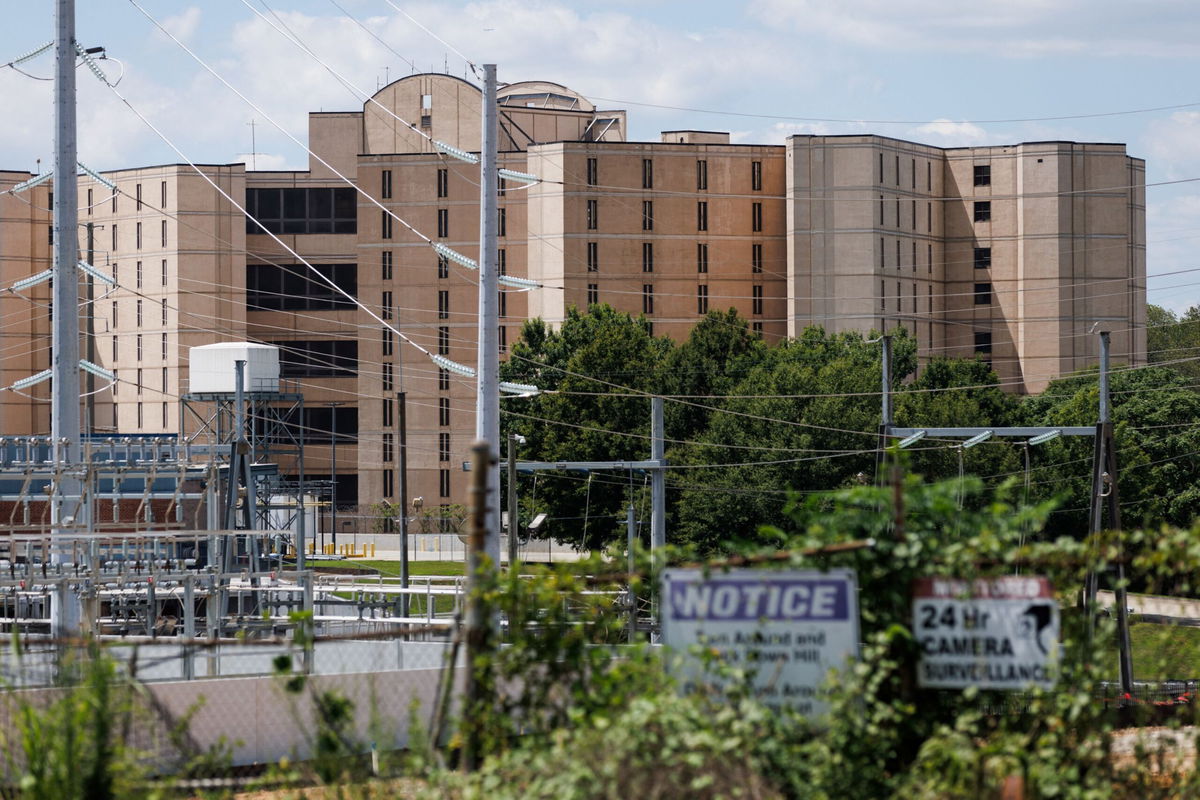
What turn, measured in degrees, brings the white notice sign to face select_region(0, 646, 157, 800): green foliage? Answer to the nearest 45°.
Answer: approximately 90° to its right

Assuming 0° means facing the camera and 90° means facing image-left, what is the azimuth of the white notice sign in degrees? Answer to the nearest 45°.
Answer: approximately 0°

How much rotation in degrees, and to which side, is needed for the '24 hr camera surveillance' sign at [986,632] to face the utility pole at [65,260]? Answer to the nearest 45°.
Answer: approximately 135° to its right

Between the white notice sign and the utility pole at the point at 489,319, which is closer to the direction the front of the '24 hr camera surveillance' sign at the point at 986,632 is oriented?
the white notice sign

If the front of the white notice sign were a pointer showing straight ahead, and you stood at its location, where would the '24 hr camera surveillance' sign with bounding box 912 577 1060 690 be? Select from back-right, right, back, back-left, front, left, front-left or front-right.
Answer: left

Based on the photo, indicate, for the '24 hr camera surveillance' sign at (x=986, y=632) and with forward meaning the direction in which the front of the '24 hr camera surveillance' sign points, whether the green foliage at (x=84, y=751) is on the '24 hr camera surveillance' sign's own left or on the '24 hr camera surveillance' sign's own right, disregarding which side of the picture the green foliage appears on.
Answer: on the '24 hr camera surveillance' sign's own right

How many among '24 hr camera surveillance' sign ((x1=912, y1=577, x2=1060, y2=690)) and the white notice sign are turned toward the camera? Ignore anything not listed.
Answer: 2
